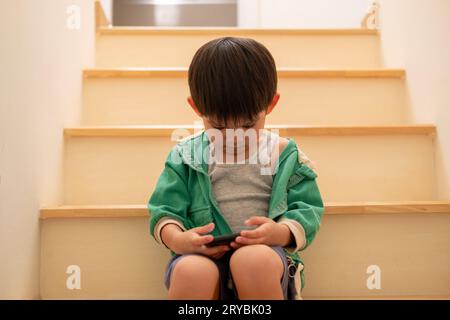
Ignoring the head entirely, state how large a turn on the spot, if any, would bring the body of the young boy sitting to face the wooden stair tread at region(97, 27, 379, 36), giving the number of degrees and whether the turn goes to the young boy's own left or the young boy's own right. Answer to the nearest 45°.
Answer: approximately 180°

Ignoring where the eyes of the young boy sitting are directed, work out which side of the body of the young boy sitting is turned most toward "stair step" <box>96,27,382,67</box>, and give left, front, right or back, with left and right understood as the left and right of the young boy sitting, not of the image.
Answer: back

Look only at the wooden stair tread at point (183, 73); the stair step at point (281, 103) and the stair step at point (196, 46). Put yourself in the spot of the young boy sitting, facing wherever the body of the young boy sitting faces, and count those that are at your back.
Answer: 3

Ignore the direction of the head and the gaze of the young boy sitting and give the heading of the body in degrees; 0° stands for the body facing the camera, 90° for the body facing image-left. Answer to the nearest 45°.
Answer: approximately 0°

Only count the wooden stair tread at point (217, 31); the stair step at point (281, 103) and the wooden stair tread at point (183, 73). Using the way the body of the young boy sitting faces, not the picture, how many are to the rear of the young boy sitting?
3

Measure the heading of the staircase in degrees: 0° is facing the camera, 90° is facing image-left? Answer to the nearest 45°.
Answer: approximately 0°
